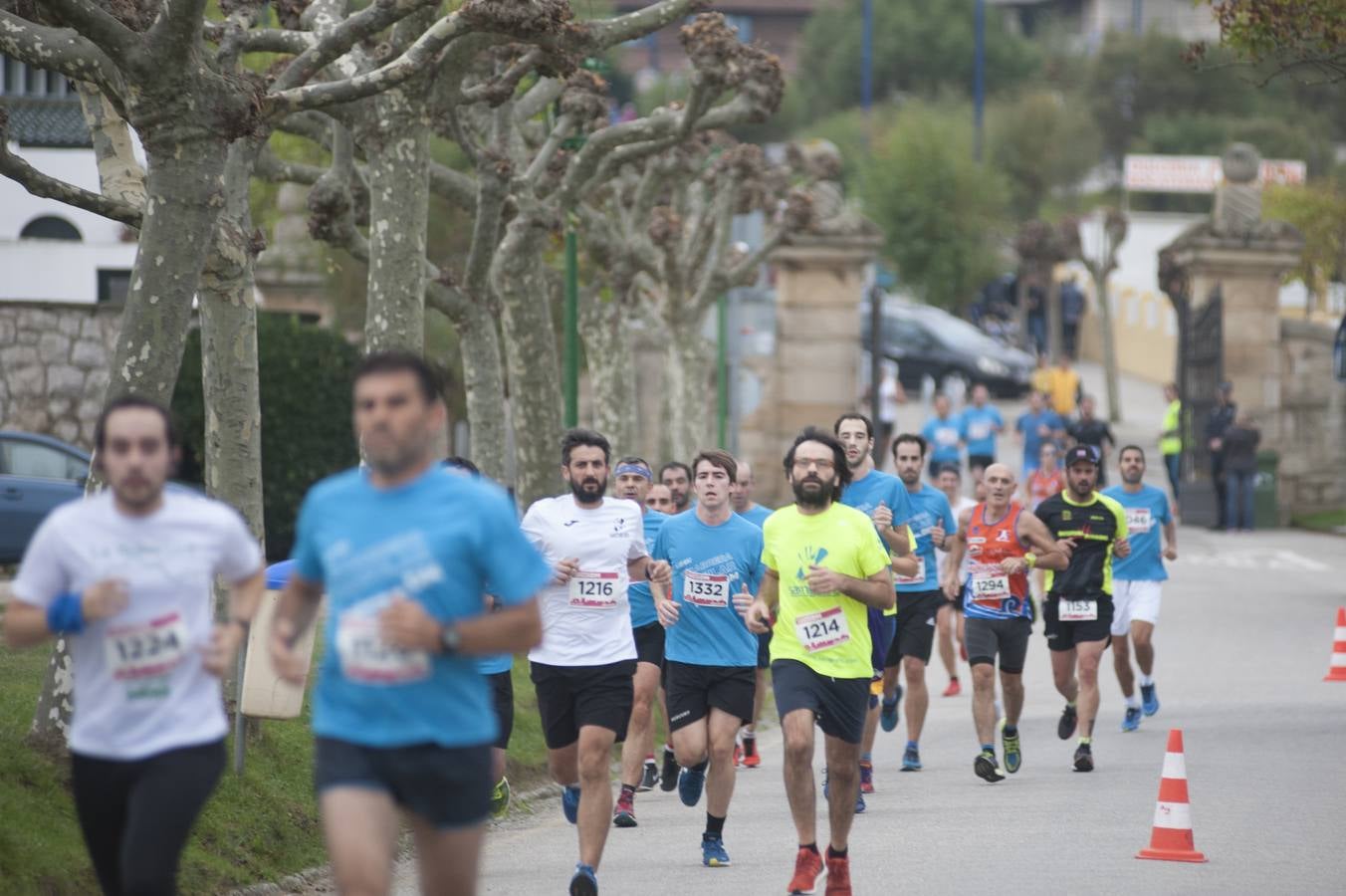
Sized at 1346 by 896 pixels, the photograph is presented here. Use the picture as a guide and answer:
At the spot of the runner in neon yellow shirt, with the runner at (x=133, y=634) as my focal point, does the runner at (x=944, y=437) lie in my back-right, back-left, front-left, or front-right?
back-right

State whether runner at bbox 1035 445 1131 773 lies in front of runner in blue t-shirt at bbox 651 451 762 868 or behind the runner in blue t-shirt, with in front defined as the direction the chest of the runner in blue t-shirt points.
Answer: behind

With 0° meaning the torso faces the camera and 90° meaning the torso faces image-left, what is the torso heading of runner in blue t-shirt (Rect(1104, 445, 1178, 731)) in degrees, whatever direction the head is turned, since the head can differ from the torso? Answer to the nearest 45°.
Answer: approximately 0°

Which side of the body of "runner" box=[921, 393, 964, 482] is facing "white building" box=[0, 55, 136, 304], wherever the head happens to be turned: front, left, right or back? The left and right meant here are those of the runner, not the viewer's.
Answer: right

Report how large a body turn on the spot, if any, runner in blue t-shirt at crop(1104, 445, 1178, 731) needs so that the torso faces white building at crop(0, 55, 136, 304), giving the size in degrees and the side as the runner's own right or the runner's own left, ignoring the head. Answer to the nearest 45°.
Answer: approximately 135° to the runner's own right
